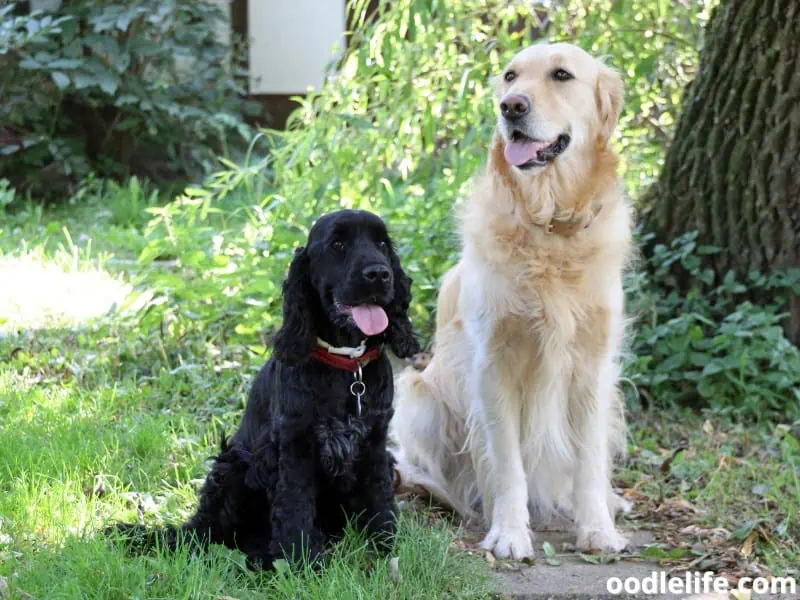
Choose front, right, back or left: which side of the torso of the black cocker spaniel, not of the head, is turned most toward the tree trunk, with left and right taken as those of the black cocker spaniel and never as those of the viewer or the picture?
left

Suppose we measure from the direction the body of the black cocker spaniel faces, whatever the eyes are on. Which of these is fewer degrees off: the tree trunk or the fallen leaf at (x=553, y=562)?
the fallen leaf

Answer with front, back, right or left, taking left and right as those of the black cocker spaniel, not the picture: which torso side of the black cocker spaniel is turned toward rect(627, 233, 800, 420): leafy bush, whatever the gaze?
left

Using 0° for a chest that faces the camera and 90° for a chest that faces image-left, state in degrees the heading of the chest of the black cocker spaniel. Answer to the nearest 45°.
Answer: approximately 315°

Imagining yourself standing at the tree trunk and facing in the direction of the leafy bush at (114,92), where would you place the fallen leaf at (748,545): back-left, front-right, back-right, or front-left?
back-left

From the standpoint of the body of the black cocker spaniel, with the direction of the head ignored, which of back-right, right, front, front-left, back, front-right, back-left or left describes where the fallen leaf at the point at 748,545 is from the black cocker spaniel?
front-left

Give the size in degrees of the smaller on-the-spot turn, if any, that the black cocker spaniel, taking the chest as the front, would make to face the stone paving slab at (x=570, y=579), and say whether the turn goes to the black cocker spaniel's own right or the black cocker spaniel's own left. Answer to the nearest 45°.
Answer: approximately 45° to the black cocker spaniel's own left
